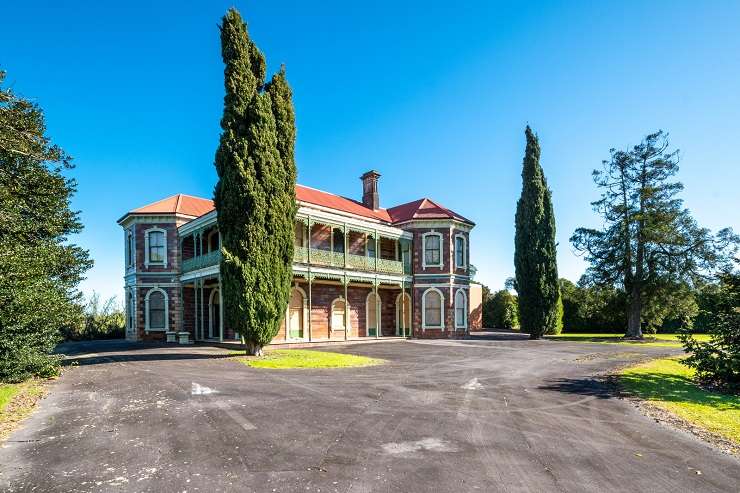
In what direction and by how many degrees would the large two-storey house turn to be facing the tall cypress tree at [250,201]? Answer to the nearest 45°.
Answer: approximately 45° to its right

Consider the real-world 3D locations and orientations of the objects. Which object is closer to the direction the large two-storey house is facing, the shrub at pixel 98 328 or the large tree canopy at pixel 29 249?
the large tree canopy

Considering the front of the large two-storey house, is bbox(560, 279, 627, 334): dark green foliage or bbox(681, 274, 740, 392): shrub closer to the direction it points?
the shrub

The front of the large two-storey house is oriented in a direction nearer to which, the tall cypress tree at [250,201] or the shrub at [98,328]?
the tall cypress tree

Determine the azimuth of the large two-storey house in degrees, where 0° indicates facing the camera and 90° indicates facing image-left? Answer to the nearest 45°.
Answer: approximately 315°

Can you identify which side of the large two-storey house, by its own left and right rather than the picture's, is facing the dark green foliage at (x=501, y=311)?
left
